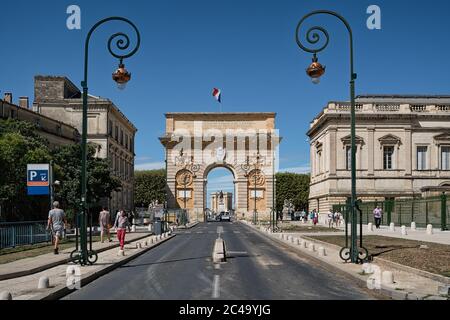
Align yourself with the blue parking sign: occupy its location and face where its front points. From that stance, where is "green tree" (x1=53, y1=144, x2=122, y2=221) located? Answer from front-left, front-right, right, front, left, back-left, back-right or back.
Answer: back
